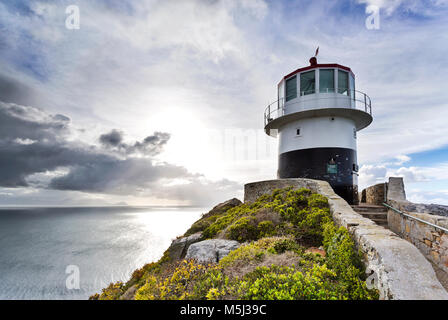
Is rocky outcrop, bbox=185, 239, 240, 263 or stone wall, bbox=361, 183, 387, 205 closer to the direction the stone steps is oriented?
the rocky outcrop

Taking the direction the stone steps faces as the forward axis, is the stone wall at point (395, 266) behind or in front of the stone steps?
in front

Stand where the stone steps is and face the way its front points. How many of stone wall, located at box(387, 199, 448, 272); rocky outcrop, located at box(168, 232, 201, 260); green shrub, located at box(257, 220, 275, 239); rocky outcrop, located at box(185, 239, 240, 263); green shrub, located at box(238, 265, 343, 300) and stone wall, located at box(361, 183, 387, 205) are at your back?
1

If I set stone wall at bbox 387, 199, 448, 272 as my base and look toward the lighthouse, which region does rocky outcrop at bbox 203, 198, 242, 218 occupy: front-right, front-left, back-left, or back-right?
front-left

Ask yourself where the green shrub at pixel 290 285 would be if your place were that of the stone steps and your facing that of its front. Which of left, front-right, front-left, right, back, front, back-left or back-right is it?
front

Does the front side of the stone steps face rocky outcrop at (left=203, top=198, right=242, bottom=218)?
no

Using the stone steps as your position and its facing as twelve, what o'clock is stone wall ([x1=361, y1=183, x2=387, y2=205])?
The stone wall is roughly at 6 o'clock from the stone steps.

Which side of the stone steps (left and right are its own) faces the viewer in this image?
front

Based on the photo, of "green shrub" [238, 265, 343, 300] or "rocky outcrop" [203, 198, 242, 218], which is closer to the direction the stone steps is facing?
the green shrub

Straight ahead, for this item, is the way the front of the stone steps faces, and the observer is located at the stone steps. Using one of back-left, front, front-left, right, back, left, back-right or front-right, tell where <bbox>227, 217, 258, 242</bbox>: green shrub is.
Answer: front-right

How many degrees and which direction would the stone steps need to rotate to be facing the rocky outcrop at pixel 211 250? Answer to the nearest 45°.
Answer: approximately 45° to its right
